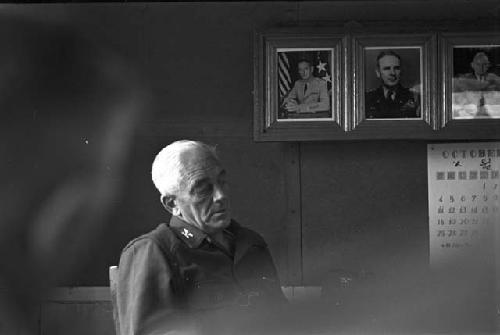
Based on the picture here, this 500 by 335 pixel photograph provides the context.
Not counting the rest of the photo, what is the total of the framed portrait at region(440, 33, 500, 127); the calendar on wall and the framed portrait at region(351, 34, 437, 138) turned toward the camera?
3

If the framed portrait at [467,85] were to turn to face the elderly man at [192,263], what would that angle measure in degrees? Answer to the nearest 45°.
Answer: approximately 45° to its right

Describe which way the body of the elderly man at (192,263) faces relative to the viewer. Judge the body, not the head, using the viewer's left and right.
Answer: facing the viewer and to the right of the viewer

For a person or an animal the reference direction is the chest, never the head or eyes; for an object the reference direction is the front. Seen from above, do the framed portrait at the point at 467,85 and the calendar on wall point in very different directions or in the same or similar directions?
same or similar directions

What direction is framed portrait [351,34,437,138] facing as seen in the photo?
toward the camera

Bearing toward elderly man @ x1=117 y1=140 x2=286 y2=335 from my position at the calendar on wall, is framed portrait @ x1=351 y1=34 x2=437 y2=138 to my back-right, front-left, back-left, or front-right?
front-right

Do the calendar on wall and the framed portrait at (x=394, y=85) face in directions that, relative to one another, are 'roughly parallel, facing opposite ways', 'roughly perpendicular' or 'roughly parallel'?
roughly parallel

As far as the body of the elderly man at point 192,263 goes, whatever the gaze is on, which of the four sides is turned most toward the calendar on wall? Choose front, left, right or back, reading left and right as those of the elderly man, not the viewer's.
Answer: left

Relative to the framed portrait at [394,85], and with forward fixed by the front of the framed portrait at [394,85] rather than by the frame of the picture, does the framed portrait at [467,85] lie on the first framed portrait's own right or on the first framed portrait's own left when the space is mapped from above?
on the first framed portrait's own left

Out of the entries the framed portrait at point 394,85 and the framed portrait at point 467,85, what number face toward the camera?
2

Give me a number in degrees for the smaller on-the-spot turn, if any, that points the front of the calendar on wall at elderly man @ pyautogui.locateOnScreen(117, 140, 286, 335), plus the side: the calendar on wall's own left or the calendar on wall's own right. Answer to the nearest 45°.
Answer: approximately 45° to the calendar on wall's own right

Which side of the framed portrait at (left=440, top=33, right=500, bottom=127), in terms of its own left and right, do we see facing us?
front

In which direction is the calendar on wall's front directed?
toward the camera
